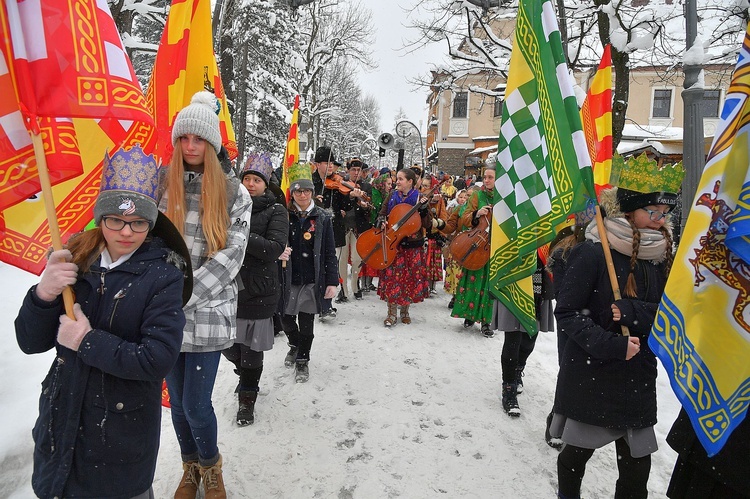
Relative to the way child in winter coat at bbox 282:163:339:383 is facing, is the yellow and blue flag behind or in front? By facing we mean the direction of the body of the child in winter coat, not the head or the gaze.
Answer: in front

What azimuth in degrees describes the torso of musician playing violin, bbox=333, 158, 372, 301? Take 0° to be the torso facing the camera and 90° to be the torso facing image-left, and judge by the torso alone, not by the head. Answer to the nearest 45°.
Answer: approximately 0°

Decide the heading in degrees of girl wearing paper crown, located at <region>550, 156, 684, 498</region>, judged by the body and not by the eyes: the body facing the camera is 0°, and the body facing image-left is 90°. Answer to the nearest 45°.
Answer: approximately 315°

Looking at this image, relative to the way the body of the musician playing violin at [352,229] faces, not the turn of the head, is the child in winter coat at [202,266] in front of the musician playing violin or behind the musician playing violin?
in front

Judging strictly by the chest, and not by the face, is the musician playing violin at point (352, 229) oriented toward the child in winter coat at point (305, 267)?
yes

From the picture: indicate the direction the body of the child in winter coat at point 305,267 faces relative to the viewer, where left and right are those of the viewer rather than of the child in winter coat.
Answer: facing the viewer

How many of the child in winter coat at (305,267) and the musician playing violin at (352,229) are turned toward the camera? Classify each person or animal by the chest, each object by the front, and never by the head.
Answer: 2

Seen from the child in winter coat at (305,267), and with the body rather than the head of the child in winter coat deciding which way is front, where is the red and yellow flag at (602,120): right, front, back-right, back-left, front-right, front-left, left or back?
front-left
